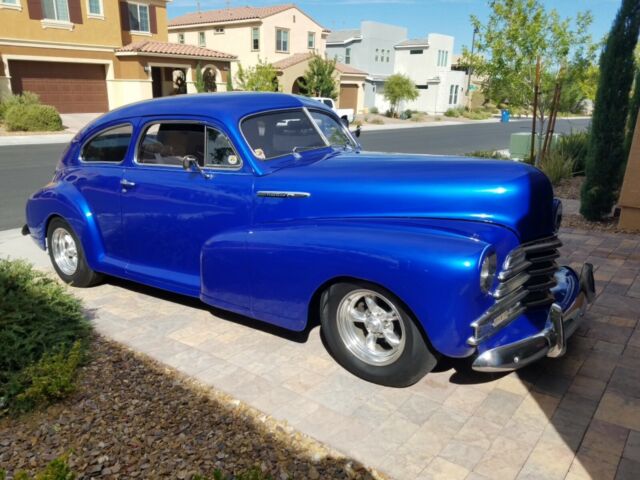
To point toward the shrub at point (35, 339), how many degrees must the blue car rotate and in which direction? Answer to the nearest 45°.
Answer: approximately 135° to its right

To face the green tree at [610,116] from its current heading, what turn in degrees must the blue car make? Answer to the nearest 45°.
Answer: approximately 90° to its left

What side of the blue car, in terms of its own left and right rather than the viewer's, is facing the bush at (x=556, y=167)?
left

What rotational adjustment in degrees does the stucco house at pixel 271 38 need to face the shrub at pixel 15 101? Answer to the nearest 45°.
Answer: approximately 90° to its right

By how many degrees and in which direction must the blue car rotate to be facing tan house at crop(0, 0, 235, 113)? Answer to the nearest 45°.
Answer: approximately 180°

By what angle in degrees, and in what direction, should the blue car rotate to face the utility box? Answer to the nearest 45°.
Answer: approximately 90° to its left

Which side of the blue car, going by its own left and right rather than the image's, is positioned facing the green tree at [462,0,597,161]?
left

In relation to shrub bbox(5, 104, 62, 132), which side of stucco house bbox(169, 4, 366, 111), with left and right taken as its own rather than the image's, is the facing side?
right
